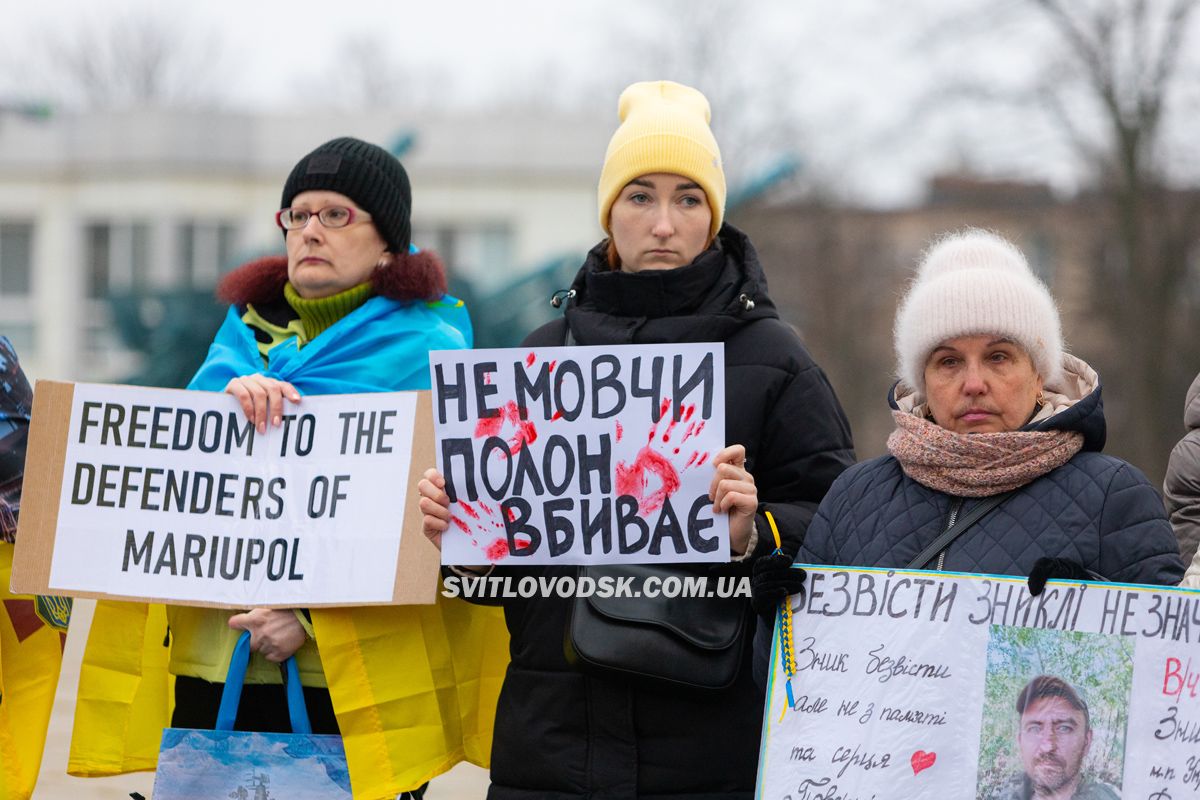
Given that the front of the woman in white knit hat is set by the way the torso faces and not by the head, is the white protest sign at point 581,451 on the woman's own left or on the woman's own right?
on the woman's own right

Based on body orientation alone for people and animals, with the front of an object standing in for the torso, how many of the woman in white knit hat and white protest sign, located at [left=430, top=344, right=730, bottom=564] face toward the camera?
2

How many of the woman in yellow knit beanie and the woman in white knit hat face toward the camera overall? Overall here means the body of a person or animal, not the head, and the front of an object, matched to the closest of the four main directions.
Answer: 2

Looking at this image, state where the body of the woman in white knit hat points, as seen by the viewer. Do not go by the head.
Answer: toward the camera

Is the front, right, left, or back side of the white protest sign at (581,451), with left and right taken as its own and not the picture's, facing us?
front

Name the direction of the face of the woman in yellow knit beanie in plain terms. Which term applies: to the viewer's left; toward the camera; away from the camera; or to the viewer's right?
toward the camera

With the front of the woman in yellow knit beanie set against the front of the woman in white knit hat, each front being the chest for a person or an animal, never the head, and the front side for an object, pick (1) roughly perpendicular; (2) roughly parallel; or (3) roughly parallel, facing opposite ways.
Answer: roughly parallel

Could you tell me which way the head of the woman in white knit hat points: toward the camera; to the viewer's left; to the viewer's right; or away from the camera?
toward the camera

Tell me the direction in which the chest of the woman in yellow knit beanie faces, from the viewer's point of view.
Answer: toward the camera

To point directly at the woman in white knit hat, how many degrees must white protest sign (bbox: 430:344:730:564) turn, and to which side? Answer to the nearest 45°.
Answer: approximately 45° to its left

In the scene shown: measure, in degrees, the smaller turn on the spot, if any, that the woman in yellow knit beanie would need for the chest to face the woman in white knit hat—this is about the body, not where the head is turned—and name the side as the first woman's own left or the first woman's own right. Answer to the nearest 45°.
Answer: approximately 45° to the first woman's own left
